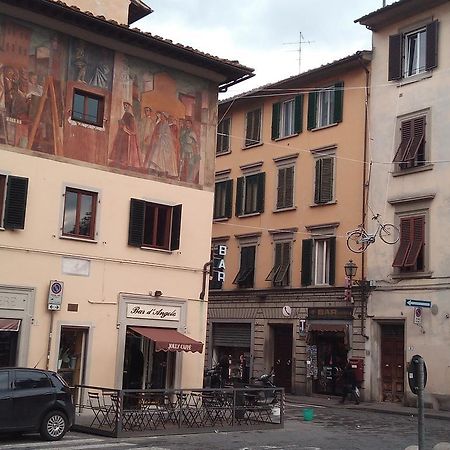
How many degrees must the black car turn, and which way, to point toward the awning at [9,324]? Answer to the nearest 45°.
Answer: approximately 90° to its right

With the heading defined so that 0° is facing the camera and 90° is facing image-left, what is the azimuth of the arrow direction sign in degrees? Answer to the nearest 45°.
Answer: approximately 0°

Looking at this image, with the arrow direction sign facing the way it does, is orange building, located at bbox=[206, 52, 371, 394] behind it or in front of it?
behind

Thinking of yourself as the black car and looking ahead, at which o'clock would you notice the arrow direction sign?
The arrow direction sign is roughly at 5 o'clock from the black car.

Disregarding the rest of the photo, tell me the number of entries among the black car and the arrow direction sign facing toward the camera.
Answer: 1

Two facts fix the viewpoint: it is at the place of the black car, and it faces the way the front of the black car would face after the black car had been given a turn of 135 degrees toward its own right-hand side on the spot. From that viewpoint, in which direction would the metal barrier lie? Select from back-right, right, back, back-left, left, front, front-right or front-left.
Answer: front

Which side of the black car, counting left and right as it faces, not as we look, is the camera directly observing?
left

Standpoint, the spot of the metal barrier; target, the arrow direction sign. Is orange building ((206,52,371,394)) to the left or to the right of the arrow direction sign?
left
